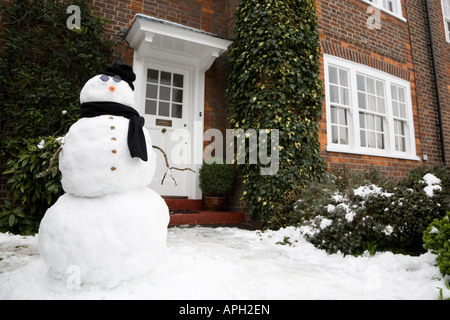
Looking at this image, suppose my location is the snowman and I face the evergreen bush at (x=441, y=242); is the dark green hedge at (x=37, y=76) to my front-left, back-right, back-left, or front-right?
back-left

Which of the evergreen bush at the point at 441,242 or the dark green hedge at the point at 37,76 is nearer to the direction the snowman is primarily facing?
the evergreen bush

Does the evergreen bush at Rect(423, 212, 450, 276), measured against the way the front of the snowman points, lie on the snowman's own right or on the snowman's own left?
on the snowman's own left

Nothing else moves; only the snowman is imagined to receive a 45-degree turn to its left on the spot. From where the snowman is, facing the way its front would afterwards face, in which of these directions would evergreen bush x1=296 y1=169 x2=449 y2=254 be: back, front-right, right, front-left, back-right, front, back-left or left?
front-left

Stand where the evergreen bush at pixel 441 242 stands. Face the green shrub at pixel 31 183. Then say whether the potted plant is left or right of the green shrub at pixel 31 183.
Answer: right

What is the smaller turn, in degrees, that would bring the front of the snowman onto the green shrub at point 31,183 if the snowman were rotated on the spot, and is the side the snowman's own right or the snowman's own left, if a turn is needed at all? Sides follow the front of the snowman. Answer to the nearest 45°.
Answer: approximately 180°

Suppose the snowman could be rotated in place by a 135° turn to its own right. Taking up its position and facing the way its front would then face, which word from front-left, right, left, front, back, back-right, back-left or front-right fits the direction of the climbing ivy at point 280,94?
right

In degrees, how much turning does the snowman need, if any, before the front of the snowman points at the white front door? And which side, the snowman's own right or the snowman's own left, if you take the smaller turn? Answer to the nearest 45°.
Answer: approximately 180°

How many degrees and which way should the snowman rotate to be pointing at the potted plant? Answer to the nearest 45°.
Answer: approximately 135° to its left

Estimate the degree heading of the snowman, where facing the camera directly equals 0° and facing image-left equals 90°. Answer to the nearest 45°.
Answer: approximately 0°

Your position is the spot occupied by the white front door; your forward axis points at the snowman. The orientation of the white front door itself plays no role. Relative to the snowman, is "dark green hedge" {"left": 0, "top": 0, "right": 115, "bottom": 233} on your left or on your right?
right
